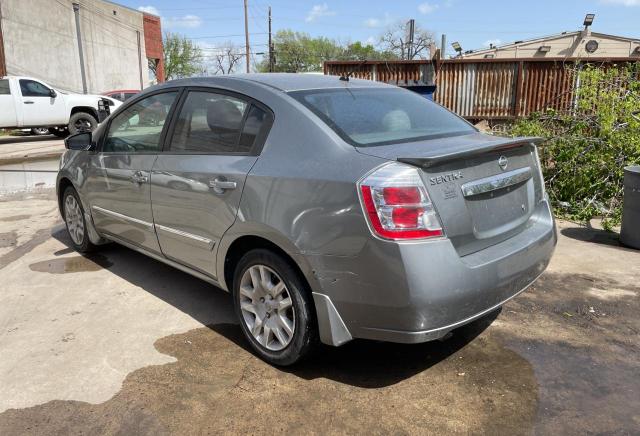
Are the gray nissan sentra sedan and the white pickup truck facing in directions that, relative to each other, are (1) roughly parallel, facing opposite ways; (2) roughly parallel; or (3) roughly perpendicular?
roughly perpendicular

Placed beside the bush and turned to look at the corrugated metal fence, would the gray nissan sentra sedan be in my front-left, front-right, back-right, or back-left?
back-left

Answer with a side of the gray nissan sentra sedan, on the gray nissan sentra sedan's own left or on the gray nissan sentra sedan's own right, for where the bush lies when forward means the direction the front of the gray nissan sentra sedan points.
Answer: on the gray nissan sentra sedan's own right

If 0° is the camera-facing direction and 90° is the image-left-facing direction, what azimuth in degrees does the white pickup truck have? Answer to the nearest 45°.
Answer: approximately 270°

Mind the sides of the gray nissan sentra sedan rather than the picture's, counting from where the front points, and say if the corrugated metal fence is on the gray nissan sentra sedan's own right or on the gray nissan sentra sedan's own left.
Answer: on the gray nissan sentra sedan's own right

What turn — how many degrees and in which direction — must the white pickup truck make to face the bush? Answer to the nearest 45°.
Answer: approximately 45° to its right

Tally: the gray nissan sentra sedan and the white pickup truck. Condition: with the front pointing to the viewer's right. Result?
1

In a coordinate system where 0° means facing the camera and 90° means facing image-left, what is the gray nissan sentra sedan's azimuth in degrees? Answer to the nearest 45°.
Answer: approximately 135°

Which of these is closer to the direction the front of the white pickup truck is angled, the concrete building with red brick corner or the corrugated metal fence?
the corrugated metal fence

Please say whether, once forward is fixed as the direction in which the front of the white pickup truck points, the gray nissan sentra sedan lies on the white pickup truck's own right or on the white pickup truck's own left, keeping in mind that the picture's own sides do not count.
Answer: on the white pickup truck's own right
